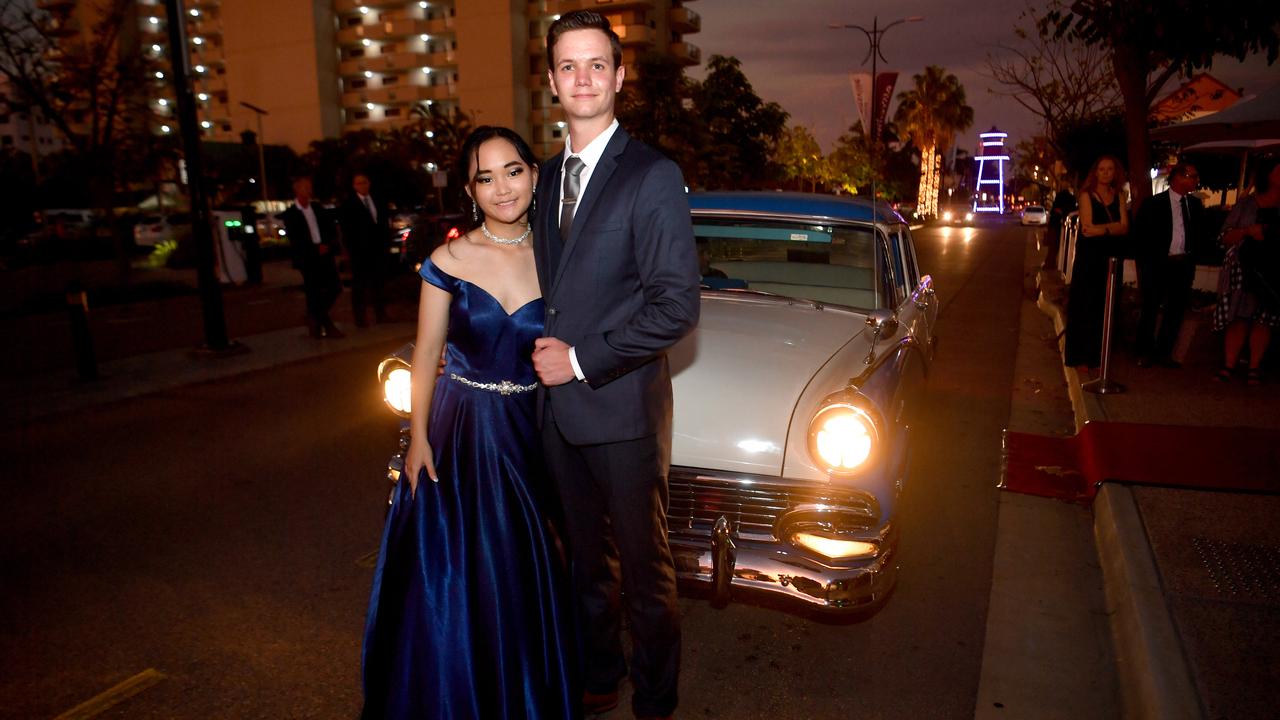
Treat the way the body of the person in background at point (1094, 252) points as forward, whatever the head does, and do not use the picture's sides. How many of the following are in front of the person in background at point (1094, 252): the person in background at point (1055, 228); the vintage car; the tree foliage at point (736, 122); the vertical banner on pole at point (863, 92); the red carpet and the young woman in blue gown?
3

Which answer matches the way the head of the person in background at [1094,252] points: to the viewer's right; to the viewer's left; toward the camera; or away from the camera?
toward the camera

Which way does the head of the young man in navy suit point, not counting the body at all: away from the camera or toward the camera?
toward the camera

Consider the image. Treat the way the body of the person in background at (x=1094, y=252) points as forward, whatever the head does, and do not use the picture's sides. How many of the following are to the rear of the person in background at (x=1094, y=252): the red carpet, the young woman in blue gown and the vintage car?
0

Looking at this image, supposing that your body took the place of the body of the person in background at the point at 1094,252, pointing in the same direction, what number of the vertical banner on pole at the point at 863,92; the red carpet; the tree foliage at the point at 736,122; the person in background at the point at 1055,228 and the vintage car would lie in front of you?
2

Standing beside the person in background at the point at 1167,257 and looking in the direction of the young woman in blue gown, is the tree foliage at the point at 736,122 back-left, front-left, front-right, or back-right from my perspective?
back-right

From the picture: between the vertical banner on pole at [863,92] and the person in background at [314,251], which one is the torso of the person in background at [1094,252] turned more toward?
the person in background

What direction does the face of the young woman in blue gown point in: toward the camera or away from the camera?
toward the camera

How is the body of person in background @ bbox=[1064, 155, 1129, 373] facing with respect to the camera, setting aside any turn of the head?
toward the camera

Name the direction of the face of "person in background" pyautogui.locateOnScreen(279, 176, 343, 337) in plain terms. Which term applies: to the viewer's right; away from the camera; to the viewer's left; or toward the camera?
toward the camera

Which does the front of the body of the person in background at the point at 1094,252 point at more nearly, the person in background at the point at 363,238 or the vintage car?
the vintage car

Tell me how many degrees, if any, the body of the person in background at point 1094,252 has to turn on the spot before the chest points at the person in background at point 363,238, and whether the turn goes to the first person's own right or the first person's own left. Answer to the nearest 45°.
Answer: approximately 90° to the first person's own right

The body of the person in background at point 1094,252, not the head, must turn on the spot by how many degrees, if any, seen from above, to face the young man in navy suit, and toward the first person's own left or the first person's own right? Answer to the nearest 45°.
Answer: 0° — they already face them

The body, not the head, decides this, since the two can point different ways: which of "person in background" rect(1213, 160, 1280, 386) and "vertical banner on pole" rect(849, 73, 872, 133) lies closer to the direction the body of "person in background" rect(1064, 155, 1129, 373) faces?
the person in background

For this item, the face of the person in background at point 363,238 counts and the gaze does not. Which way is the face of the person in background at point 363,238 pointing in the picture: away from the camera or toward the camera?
toward the camera

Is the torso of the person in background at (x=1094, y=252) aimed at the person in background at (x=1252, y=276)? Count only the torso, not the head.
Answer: no

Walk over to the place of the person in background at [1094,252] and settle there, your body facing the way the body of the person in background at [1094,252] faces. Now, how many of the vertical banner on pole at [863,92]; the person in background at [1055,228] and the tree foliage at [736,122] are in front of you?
0
